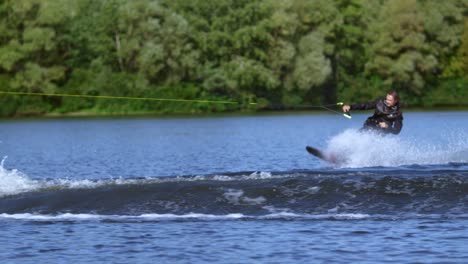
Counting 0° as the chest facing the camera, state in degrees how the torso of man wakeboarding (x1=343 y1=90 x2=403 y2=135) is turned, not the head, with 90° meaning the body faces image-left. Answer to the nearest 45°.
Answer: approximately 45°
